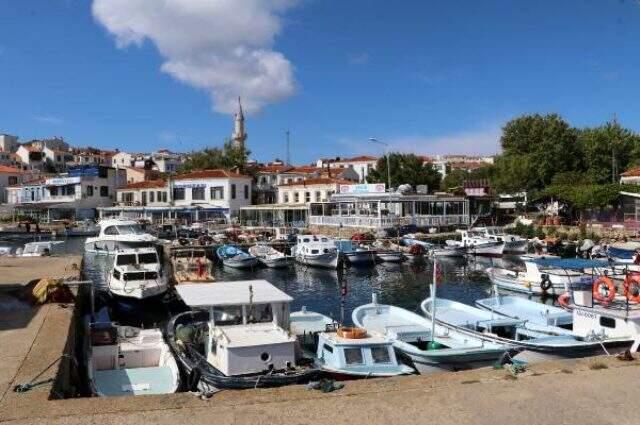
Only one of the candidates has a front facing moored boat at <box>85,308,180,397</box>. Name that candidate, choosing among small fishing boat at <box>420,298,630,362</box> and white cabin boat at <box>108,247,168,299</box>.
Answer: the white cabin boat

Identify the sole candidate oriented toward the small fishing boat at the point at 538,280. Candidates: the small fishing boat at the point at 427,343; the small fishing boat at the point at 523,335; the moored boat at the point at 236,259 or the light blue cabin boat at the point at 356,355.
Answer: the moored boat

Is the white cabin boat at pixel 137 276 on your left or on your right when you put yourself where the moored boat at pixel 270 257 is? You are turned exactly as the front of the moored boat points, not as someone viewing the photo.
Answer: on your right

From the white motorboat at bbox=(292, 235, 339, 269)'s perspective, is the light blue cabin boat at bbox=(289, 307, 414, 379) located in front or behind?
in front

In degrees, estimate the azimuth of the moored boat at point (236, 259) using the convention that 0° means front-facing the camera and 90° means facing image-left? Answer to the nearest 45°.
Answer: approximately 315°

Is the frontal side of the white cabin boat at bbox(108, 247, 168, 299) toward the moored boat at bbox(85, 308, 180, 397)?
yes

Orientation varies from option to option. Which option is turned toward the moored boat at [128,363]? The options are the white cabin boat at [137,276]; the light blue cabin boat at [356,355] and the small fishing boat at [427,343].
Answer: the white cabin boat at [137,276]

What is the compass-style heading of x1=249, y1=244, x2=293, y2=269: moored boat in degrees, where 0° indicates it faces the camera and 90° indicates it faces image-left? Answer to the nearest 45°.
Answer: approximately 315°
